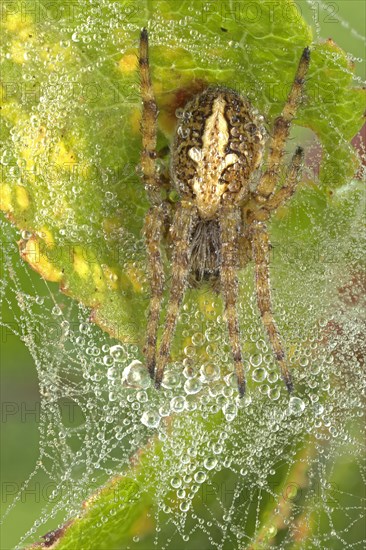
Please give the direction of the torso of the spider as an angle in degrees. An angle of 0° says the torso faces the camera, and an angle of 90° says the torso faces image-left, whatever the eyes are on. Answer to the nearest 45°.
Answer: approximately 0°
